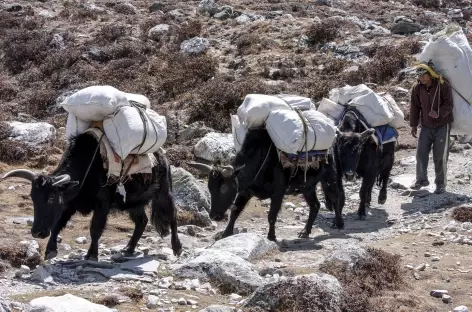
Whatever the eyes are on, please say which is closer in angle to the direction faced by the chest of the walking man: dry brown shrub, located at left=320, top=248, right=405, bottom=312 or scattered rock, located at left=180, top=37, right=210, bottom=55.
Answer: the dry brown shrub

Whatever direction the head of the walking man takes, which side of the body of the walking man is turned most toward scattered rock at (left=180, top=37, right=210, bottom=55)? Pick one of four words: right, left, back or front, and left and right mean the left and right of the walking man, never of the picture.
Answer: right

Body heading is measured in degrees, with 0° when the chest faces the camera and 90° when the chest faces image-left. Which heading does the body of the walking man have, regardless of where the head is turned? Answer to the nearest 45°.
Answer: approximately 45°

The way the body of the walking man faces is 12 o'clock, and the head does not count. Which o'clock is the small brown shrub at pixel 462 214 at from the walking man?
The small brown shrub is roughly at 10 o'clock from the walking man.

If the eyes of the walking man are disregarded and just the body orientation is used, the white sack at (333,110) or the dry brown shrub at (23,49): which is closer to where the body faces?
the white sack

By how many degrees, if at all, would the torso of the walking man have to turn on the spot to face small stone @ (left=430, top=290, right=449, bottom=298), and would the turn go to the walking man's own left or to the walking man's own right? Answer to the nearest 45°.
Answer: approximately 45° to the walking man's own left

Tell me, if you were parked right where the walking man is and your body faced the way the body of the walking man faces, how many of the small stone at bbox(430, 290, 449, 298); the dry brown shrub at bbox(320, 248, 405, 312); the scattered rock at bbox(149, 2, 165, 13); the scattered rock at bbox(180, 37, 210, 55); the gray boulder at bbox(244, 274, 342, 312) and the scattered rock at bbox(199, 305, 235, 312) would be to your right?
2

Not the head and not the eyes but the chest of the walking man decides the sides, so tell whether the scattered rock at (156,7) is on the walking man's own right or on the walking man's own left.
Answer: on the walking man's own right

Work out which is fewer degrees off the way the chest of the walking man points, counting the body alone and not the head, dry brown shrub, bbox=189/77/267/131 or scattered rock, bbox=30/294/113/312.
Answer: the scattered rock

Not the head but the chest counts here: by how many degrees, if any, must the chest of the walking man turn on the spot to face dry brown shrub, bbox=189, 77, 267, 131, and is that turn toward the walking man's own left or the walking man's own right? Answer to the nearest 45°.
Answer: approximately 90° to the walking man's own right

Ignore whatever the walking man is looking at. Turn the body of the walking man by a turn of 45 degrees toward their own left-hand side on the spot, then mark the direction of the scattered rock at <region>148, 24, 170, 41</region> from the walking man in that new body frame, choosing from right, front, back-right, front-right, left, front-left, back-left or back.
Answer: back-right
